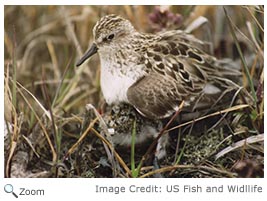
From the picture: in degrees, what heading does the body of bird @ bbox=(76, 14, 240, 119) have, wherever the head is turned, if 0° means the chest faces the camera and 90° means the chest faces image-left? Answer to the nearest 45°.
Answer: approximately 90°
